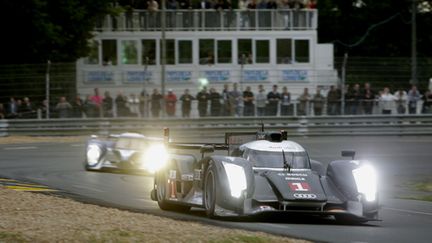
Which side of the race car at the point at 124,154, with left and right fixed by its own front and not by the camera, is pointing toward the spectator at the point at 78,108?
back

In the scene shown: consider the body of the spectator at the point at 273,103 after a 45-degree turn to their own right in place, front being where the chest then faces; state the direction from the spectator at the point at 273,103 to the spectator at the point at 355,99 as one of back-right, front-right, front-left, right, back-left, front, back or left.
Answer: back-left

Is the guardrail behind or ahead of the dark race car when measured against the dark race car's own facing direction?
behind

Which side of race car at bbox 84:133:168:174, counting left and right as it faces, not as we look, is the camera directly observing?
front

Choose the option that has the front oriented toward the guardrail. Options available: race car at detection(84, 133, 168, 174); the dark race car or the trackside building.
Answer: the trackside building

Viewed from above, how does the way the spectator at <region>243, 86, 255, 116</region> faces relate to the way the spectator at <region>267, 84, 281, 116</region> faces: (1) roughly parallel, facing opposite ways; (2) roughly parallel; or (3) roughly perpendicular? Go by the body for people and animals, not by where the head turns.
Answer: roughly parallel

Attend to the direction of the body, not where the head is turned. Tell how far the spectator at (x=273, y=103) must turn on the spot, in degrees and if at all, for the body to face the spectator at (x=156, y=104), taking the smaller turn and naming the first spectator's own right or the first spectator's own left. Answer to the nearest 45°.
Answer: approximately 90° to the first spectator's own right

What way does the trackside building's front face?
toward the camera

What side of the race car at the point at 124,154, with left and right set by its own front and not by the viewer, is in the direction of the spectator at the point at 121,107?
back

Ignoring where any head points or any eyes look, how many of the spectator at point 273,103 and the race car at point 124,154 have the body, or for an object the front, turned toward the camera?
2

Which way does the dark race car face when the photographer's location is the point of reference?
facing the viewer and to the right of the viewer

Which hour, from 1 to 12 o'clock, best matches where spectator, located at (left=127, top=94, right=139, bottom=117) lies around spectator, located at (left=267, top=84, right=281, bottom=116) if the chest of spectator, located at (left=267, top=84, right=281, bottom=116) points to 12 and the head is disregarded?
spectator, located at (left=127, top=94, right=139, bottom=117) is roughly at 3 o'clock from spectator, located at (left=267, top=84, right=281, bottom=116).

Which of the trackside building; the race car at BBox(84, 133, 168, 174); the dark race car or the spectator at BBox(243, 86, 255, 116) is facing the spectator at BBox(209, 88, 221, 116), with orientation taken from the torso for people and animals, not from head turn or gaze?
the trackside building

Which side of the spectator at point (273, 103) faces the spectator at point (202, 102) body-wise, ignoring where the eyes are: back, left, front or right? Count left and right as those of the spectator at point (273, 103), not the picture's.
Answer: right

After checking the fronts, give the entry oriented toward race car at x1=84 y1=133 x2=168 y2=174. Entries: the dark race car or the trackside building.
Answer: the trackside building
